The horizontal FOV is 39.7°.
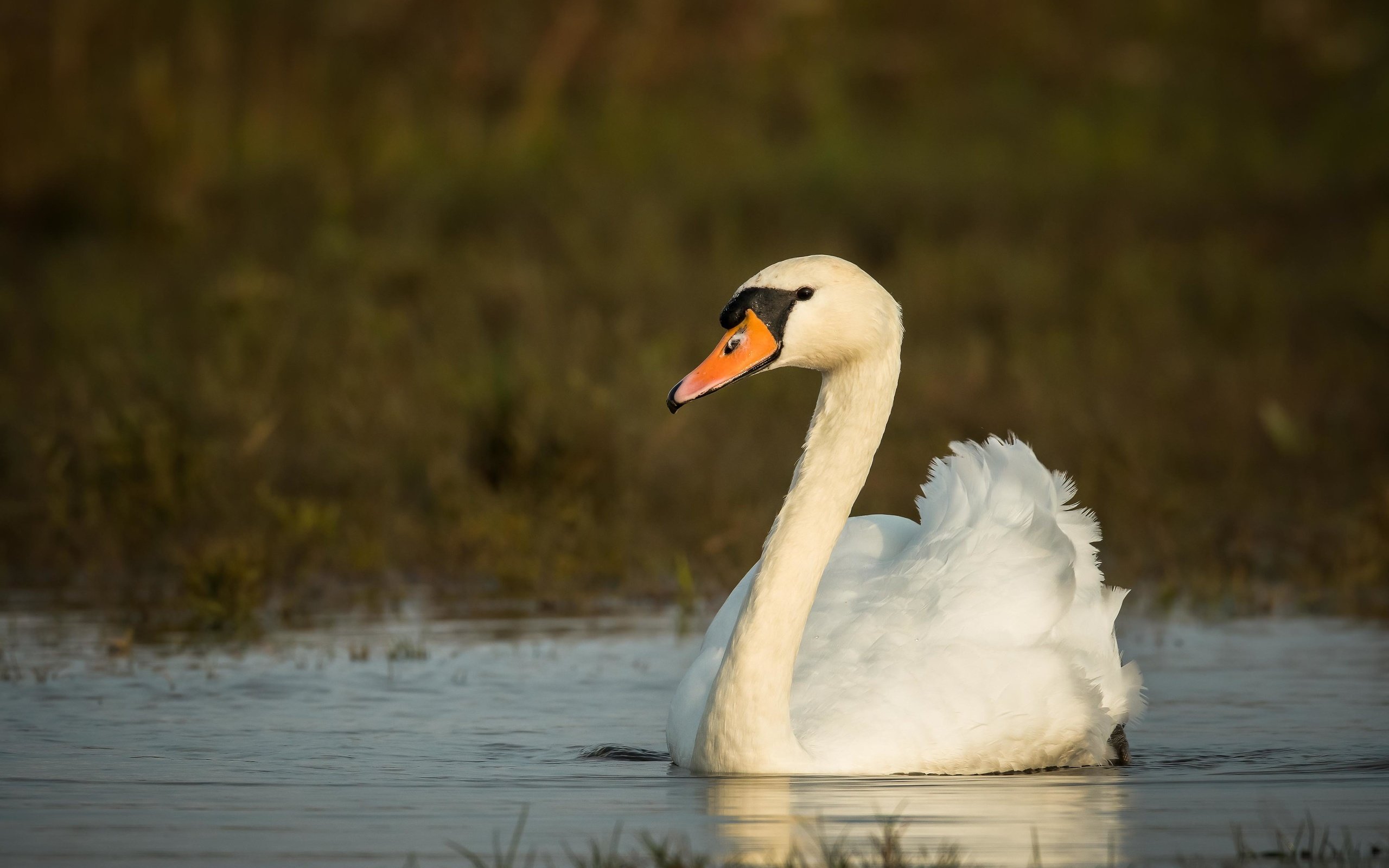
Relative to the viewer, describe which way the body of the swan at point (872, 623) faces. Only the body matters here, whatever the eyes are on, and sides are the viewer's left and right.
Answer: facing the viewer and to the left of the viewer

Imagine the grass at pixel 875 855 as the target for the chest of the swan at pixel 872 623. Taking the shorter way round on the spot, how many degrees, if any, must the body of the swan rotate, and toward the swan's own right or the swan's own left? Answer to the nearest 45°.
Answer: approximately 45° to the swan's own left
